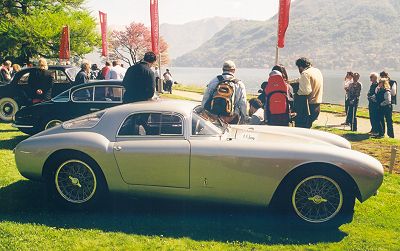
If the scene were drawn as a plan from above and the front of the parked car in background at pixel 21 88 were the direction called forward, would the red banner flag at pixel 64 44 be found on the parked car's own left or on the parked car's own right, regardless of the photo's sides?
on the parked car's own left

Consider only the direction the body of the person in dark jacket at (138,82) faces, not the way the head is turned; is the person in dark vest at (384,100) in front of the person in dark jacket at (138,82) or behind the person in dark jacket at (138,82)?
in front

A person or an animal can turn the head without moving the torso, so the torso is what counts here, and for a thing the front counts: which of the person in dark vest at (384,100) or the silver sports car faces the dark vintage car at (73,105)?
the person in dark vest

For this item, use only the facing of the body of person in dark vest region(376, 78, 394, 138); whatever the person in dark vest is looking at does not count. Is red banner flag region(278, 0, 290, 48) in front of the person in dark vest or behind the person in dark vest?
in front

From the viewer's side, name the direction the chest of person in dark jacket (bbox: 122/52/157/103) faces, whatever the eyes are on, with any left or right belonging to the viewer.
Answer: facing away from the viewer and to the right of the viewer
